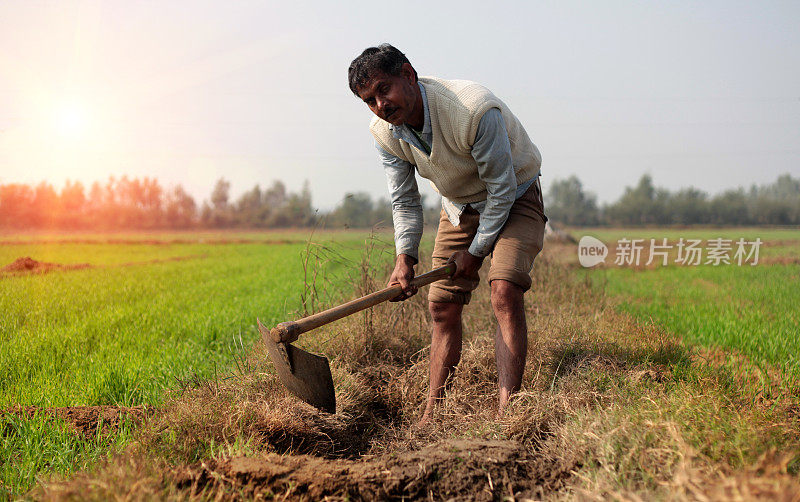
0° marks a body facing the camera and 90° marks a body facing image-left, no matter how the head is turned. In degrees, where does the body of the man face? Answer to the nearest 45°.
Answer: approximately 45°
